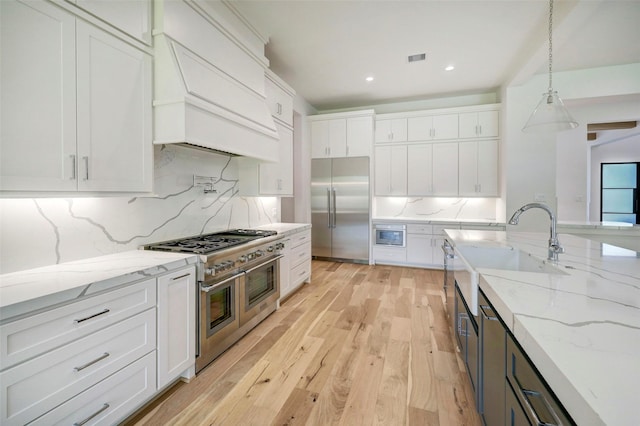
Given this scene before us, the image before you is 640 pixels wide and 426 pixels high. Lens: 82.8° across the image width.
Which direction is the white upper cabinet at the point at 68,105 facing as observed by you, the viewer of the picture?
facing the viewer and to the right of the viewer

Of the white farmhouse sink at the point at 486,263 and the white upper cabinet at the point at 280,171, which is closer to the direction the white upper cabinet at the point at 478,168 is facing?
the white farmhouse sink

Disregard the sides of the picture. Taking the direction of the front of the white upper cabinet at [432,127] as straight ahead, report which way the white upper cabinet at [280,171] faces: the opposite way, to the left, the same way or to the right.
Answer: to the left

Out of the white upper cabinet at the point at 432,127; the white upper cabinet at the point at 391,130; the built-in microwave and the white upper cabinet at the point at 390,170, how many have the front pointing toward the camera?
4

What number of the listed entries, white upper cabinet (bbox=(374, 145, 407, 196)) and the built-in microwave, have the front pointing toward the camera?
2

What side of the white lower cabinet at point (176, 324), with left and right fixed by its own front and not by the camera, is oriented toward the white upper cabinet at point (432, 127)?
left

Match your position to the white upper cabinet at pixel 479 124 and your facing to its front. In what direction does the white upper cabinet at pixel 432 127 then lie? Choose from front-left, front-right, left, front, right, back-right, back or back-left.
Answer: right

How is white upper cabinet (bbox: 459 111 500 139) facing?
toward the camera

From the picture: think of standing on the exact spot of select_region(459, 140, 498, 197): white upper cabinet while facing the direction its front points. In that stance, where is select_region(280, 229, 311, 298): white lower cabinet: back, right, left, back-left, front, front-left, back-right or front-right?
front-right

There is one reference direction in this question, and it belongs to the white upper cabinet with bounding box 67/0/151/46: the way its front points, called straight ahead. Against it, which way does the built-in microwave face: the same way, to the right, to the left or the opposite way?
to the right

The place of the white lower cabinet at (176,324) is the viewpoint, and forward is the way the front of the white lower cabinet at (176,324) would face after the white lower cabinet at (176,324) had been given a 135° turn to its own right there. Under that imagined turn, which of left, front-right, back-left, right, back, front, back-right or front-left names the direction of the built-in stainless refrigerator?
back-right

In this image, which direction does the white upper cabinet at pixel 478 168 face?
toward the camera

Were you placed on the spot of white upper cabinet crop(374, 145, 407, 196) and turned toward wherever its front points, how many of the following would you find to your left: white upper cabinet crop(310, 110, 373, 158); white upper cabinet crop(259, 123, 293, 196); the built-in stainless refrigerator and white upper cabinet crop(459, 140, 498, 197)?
1

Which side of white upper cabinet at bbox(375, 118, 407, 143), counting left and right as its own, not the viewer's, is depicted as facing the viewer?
front

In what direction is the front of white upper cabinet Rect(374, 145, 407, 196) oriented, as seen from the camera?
facing the viewer

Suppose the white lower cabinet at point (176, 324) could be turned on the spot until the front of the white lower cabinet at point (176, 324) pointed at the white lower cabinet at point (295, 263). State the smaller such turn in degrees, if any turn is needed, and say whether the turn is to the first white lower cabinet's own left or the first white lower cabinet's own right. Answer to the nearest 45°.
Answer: approximately 90° to the first white lower cabinet's own left

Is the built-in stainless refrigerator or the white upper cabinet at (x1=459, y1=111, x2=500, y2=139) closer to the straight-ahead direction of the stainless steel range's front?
the white upper cabinet
